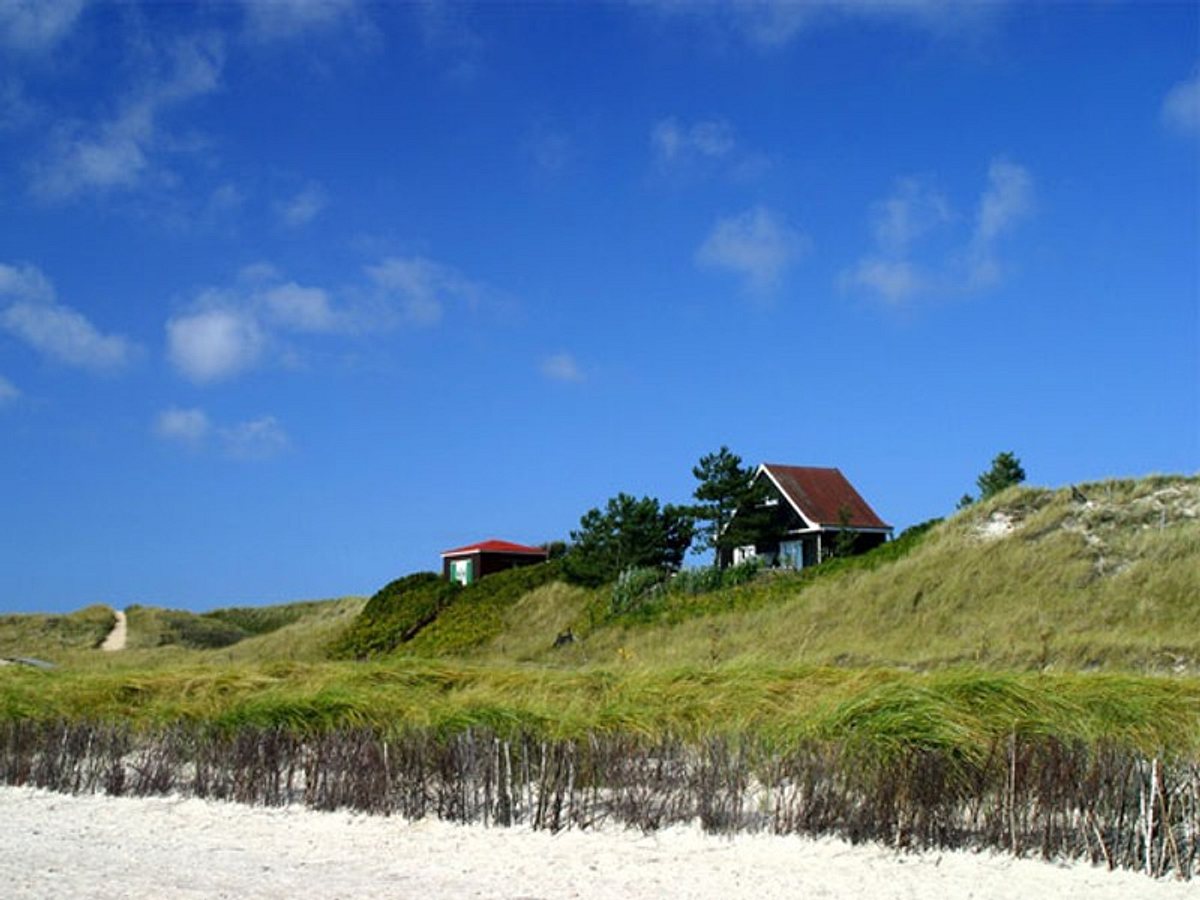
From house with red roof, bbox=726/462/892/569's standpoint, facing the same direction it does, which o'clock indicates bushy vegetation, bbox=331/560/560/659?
The bushy vegetation is roughly at 1 o'clock from the house with red roof.

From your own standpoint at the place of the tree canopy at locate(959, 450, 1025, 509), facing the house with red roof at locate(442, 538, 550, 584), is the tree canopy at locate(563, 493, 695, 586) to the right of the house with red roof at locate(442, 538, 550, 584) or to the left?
left

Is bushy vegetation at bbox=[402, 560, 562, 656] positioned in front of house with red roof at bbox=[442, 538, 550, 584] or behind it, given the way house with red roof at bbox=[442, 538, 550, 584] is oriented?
in front

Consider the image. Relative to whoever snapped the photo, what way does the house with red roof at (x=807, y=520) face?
facing the viewer and to the left of the viewer

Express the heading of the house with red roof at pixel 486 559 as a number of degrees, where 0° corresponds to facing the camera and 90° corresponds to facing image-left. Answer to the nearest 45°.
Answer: approximately 45°

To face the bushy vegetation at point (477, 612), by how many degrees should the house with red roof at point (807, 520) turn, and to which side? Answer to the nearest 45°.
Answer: approximately 45° to its right

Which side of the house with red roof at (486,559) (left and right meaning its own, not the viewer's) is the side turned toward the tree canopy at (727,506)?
left

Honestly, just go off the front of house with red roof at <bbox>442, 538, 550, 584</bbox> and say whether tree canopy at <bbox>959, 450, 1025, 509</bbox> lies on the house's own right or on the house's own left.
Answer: on the house's own left

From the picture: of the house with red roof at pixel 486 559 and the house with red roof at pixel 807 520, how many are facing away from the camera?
0
